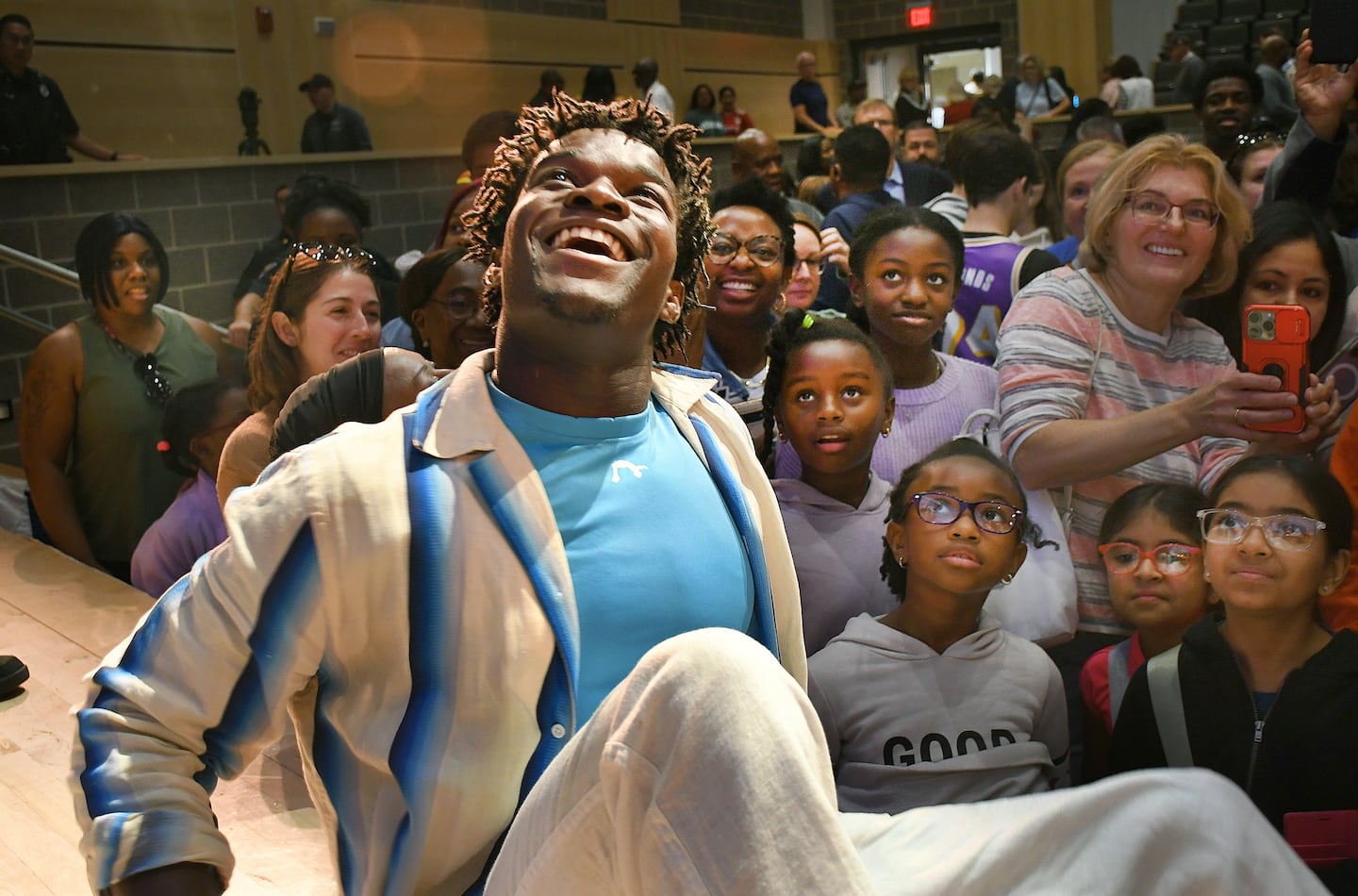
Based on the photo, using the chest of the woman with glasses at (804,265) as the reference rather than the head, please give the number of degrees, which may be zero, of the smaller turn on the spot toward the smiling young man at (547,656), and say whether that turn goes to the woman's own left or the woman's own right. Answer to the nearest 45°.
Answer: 0° — they already face them

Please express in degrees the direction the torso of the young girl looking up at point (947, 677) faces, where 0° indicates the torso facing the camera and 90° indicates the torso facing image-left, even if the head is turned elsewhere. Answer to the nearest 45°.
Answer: approximately 0°

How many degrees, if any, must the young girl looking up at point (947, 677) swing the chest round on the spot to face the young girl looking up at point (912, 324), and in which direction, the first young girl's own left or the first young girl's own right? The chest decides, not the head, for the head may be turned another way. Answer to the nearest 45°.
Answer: approximately 180°

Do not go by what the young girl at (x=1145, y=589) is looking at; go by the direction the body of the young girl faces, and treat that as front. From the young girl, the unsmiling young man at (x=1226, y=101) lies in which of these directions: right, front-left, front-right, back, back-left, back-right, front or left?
back

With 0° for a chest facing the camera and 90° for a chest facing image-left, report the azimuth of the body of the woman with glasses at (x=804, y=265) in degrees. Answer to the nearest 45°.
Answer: approximately 0°

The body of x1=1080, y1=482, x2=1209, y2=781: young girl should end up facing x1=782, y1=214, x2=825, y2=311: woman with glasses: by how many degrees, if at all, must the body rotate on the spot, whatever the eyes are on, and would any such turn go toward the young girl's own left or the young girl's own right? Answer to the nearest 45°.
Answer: approximately 135° to the young girl's own right
